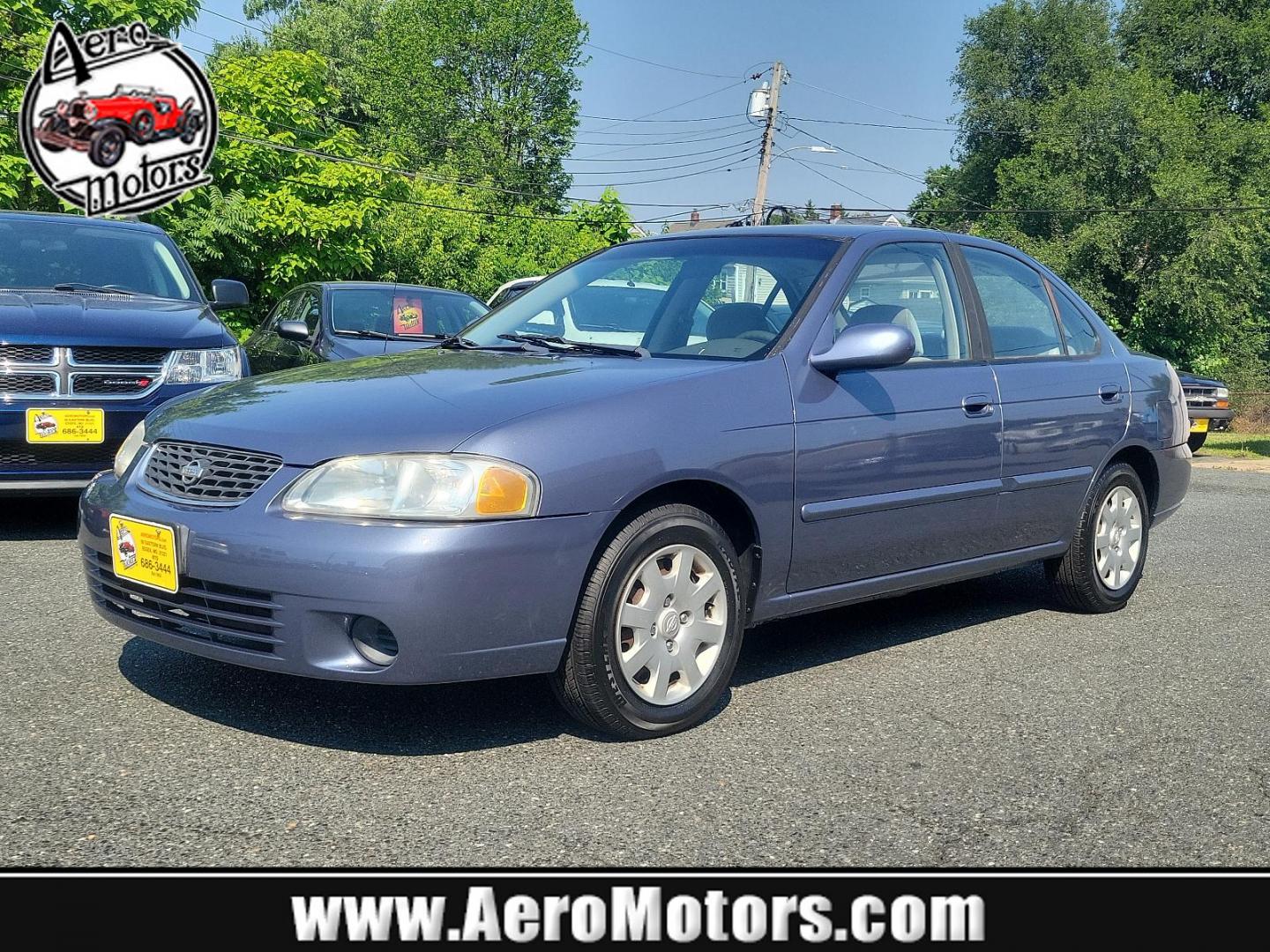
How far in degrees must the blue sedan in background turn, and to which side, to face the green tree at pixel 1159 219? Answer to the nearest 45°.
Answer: approximately 90° to its left

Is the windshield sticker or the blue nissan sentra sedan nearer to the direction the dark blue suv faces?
the blue nissan sentra sedan

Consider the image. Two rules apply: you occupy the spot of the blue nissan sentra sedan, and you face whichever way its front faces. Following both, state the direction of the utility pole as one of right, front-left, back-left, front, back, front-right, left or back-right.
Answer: back-right

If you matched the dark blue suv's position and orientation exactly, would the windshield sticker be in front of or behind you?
behind

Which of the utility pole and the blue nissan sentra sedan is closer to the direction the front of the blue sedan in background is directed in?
the blue nissan sentra sedan

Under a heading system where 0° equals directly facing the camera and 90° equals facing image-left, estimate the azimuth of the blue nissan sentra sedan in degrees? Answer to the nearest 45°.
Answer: approximately 45°

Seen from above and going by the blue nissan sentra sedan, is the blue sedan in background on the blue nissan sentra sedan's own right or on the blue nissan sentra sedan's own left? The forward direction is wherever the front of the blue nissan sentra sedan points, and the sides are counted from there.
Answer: on the blue nissan sentra sedan's own right

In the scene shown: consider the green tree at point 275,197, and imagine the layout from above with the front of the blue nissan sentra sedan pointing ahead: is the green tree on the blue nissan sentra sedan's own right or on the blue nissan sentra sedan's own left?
on the blue nissan sentra sedan's own right
